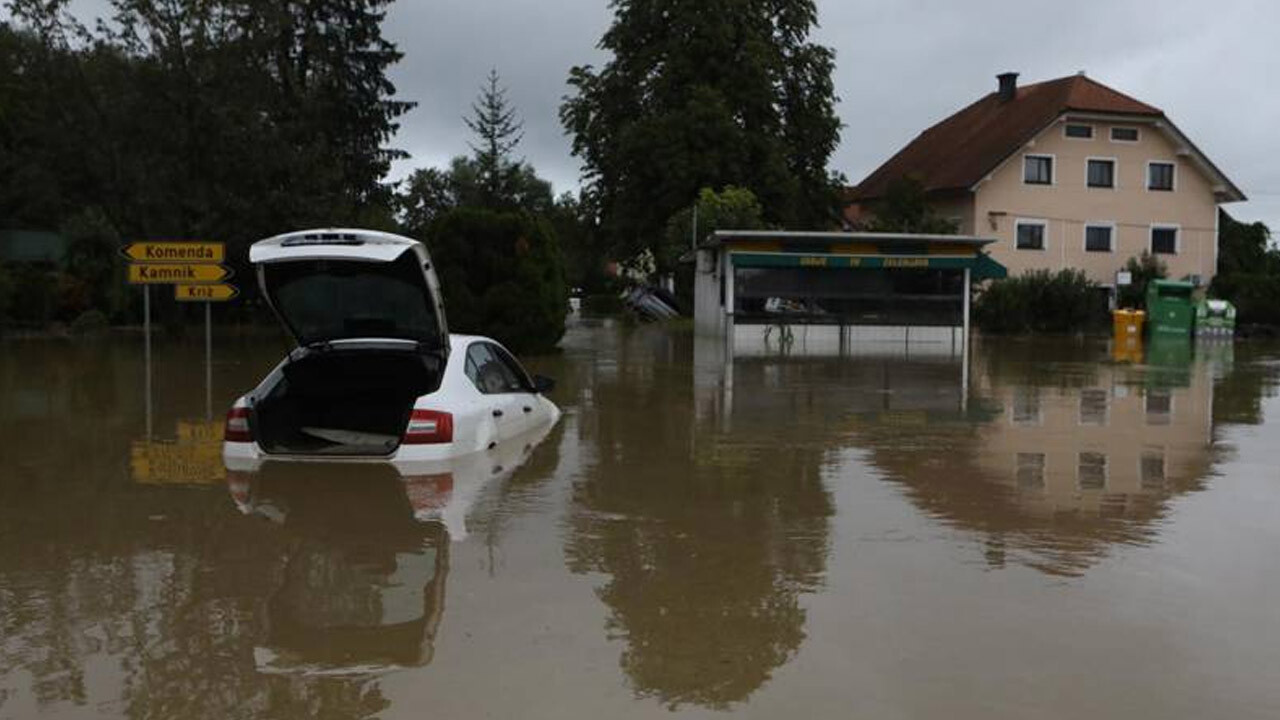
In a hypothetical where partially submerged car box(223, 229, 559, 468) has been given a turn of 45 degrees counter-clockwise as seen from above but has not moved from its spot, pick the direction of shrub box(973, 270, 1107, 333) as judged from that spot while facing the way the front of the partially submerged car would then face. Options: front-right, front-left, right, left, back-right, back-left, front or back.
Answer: front-right

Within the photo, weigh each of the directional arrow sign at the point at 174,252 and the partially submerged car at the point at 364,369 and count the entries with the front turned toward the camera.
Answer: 1

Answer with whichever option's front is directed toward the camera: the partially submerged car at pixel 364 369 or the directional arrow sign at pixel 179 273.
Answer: the directional arrow sign

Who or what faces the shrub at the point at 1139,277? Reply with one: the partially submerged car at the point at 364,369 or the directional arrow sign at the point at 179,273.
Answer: the partially submerged car

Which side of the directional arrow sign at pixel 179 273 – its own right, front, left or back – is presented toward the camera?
front

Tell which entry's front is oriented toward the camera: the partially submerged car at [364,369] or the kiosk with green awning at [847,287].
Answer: the kiosk with green awning

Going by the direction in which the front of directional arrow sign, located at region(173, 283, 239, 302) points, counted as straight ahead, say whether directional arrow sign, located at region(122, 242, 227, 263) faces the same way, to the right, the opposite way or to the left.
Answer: the same way

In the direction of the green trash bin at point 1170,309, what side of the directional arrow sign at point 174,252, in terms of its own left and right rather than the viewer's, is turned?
left

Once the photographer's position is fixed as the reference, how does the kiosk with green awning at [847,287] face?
facing the viewer

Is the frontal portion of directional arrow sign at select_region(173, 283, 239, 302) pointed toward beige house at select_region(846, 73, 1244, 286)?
no

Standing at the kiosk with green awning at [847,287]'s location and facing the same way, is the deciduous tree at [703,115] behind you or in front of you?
behind

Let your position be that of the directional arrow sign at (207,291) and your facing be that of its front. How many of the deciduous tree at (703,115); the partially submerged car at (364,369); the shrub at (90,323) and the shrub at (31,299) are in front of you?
1

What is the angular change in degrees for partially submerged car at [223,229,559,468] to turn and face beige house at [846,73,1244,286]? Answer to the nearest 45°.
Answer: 0° — it already faces it

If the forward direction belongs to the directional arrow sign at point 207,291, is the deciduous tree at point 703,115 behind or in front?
behind

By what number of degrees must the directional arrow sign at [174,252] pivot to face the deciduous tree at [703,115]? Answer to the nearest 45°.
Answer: approximately 135° to its left

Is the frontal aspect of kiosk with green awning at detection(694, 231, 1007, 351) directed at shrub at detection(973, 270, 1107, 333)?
no

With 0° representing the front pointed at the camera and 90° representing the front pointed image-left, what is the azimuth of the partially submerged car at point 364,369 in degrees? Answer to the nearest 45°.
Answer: approximately 225°
